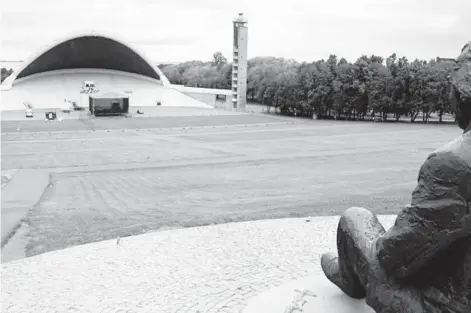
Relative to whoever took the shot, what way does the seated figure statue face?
facing away from the viewer and to the left of the viewer
